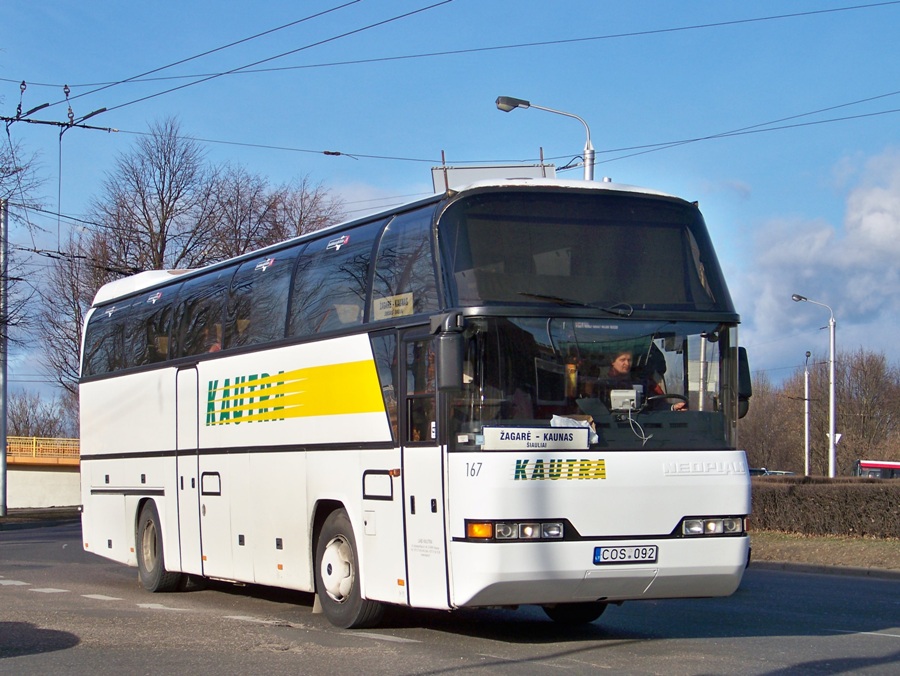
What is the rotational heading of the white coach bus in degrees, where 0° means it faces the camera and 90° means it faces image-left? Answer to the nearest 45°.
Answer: approximately 315°

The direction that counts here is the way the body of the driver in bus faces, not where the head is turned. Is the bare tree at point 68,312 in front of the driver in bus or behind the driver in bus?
behind

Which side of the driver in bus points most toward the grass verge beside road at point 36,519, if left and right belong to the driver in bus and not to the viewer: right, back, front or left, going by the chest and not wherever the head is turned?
back

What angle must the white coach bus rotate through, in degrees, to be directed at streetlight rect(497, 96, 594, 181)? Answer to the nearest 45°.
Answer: approximately 135° to its left

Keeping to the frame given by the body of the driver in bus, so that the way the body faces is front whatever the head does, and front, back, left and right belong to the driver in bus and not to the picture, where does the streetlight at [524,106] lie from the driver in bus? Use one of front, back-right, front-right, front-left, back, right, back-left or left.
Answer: back-left

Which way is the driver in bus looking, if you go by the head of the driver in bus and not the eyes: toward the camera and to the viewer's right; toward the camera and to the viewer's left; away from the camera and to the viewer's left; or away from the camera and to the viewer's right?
toward the camera and to the viewer's right

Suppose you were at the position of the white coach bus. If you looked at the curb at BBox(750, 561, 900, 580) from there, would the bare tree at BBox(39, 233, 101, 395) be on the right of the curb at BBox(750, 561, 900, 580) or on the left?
left

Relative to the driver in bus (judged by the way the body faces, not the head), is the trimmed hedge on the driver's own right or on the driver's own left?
on the driver's own left
